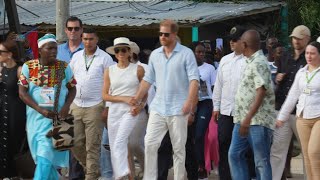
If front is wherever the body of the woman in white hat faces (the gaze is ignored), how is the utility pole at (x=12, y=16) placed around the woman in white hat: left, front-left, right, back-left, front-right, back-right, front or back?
back-right

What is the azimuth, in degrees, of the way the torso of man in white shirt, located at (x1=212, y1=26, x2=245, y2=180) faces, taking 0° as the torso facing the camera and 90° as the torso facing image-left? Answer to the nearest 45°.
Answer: approximately 0°

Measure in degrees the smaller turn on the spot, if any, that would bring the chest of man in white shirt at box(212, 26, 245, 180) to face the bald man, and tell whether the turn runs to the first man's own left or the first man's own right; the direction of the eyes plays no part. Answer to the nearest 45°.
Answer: approximately 45° to the first man's own left

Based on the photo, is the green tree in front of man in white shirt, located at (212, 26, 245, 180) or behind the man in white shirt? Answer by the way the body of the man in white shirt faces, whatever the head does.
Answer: behind

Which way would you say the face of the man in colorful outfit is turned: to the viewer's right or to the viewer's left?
to the viewer's right
